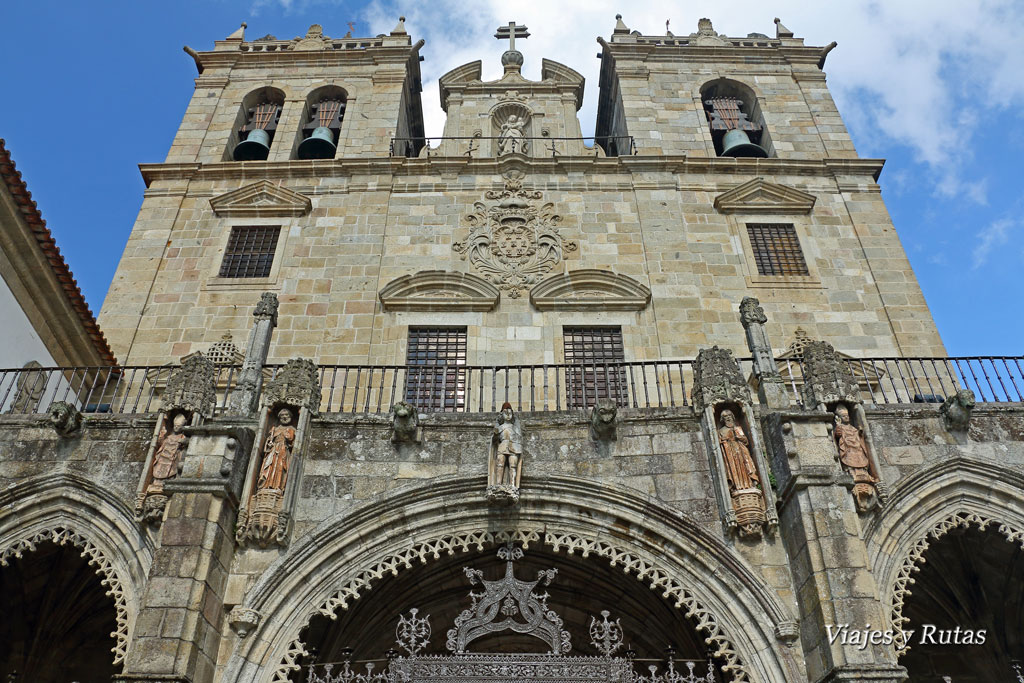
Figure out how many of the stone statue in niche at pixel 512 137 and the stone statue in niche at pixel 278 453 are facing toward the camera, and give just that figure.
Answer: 2

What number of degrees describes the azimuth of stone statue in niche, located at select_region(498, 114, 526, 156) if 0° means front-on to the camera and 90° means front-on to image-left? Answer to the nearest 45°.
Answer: approximately 0°

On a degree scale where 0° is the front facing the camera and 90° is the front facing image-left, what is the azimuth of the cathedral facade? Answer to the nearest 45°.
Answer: approximately 0°
